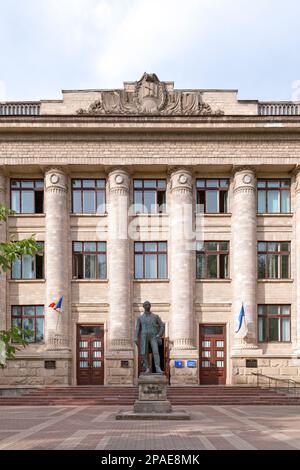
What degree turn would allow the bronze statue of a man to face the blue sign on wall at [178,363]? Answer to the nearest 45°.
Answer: approximately 180°

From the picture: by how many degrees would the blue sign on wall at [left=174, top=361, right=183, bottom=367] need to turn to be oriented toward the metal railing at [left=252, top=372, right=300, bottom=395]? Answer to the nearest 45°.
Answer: approximately 90° to its left

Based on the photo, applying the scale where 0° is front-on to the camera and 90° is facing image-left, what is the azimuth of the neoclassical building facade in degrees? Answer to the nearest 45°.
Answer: approximately 0°

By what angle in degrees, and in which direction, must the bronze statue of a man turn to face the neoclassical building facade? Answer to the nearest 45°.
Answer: approximately 180°

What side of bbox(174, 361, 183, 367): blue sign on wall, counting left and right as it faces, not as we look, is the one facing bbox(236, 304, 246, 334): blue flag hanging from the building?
left

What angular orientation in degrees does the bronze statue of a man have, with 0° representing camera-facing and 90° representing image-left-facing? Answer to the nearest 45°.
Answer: approximately 0°
